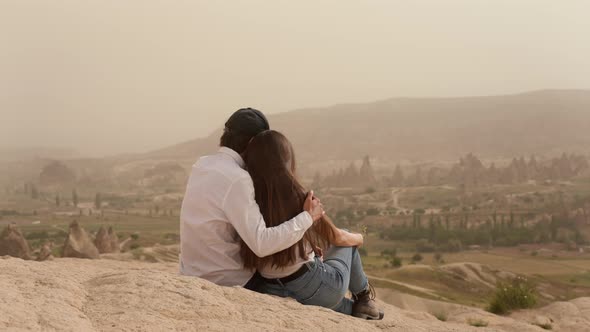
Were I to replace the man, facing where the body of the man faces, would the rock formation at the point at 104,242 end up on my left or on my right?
on my left

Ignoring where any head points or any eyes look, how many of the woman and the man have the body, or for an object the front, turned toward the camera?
0

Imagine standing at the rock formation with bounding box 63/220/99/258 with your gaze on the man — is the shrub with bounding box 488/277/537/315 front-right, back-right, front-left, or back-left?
front-left

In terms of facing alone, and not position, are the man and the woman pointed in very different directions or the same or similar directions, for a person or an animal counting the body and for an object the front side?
same or similar directions

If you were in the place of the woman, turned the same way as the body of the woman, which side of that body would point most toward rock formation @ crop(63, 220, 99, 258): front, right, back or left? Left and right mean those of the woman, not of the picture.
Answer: left

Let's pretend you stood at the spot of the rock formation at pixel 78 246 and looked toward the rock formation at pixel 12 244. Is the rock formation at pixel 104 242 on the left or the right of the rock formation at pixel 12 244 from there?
right

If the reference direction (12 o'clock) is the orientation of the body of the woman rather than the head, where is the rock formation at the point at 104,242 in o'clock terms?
The rock formation is roughly at 10 o'clock from the woman.

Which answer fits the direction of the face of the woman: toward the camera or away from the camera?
away from the camera

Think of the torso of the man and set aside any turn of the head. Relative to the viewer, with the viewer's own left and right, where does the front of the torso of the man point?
facing away from the viewer and to the right of the viewer

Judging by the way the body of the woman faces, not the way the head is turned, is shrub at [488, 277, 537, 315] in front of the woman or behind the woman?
in front

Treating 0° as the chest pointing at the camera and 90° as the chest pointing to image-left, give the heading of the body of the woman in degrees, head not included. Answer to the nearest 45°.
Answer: approximately 225°
